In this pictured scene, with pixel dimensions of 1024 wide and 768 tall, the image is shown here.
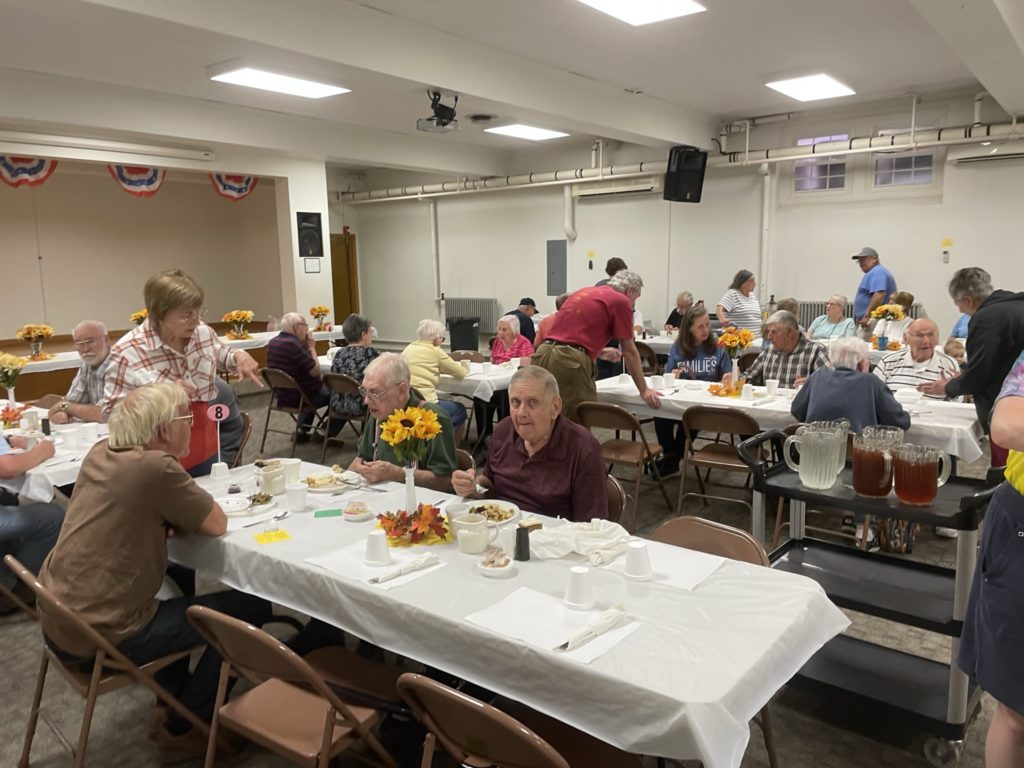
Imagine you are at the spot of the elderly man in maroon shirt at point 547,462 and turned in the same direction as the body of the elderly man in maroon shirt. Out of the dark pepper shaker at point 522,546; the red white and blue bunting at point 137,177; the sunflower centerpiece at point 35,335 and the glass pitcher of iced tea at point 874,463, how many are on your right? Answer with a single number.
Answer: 2

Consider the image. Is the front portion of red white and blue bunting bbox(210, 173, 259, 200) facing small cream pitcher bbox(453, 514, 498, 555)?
yes

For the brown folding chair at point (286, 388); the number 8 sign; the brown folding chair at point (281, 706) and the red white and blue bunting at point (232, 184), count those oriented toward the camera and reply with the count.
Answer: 2

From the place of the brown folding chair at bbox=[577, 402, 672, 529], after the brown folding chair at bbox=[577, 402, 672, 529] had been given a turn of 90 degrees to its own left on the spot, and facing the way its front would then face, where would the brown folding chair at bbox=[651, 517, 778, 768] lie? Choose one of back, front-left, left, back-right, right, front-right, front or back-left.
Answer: back-left

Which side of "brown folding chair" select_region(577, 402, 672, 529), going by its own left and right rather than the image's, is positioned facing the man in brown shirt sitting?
back
